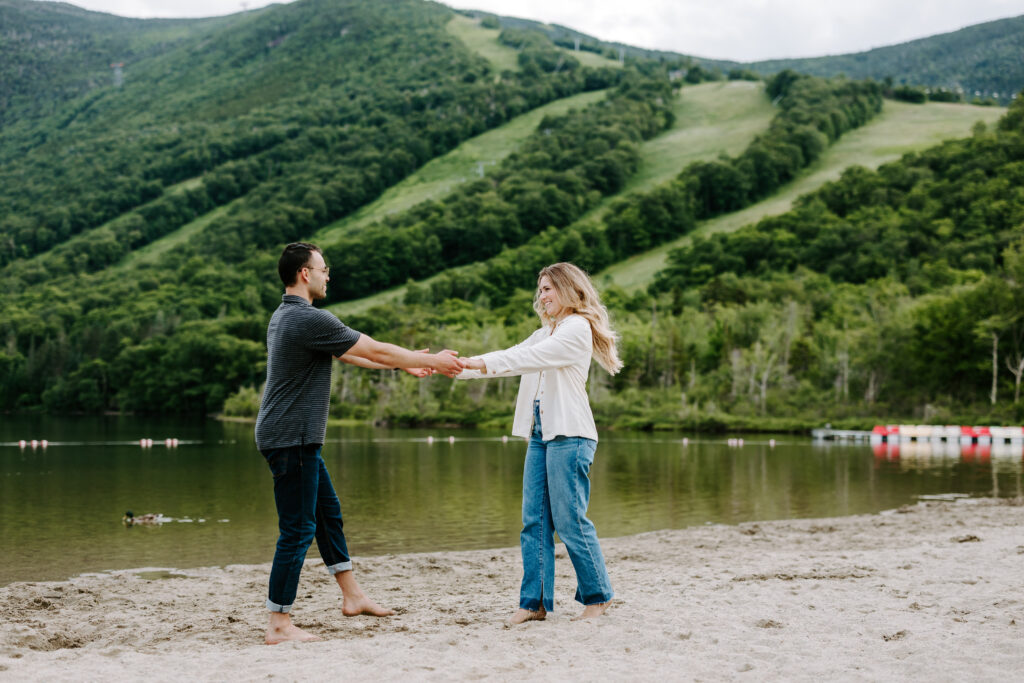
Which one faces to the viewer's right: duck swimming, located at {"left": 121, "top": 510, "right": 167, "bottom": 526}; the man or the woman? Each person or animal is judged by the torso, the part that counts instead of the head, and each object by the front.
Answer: the man

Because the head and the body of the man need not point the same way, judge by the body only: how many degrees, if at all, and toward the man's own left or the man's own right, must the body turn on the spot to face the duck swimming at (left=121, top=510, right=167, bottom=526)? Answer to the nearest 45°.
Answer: approximately 90° to the man's own left

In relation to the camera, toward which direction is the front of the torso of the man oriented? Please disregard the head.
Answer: to the viewer's right

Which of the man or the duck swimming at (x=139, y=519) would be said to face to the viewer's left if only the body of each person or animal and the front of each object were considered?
the duck swimming

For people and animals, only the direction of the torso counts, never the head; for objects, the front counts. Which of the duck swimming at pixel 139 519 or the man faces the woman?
the man

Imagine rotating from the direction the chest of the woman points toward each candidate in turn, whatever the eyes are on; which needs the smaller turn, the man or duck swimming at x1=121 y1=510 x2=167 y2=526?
the man

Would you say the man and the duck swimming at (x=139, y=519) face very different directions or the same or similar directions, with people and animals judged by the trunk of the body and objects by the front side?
very different directions

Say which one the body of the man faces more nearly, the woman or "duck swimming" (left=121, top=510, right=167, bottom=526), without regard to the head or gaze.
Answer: the woman

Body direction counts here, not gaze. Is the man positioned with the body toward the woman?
yes

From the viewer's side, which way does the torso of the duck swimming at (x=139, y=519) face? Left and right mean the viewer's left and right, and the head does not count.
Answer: facing to the left of the viewer

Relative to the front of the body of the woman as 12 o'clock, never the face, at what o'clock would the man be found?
The man is roughly at 1 o'clock from the woman.

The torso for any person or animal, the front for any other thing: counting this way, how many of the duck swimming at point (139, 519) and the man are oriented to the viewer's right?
1

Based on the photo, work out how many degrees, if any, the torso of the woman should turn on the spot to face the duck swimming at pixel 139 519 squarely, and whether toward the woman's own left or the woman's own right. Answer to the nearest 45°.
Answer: approximately 90° to the woman's own right
